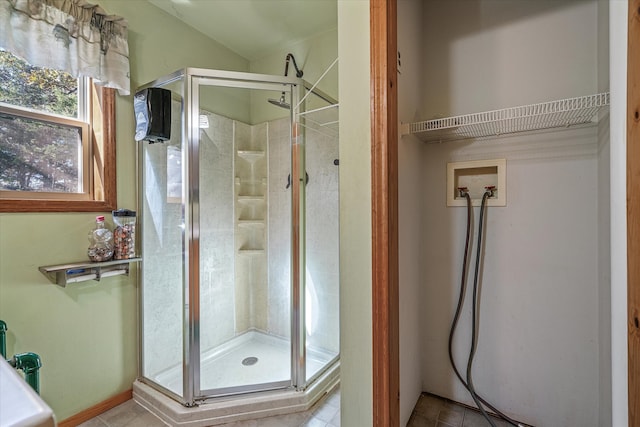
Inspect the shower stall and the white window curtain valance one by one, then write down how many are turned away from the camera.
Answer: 0

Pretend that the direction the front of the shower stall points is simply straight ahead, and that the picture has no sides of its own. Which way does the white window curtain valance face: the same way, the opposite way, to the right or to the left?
to the left

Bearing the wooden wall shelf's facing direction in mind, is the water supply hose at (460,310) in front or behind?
in front

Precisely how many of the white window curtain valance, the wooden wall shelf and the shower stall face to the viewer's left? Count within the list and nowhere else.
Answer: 0

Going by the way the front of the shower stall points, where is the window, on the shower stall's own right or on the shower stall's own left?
on the shower stall's own right

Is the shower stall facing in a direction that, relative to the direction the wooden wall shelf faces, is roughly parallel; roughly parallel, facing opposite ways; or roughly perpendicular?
roughly perpendicular

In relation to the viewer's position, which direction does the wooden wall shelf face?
facing the viewer and to the right of the viewer

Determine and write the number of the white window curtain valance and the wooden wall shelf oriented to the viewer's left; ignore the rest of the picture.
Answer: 0

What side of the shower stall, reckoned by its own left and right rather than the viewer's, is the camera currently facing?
front

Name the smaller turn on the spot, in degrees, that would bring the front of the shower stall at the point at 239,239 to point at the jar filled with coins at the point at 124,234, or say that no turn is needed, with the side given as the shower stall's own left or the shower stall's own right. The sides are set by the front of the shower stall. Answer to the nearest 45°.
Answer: approximately 90° to the shower stall's own right

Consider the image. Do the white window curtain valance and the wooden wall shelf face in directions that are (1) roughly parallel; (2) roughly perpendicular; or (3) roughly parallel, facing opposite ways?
roughly parallel

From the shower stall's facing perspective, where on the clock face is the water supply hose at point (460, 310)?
The water supply hose is roughly at 10 o'clock from the shower stall.

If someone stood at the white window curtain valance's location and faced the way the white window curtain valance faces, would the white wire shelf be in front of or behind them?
in front

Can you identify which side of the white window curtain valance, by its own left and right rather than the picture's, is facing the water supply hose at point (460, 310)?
front

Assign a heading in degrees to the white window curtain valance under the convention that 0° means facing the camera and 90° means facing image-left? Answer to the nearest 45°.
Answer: approximately 315°
